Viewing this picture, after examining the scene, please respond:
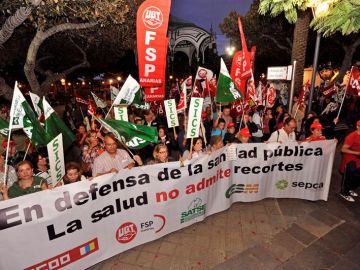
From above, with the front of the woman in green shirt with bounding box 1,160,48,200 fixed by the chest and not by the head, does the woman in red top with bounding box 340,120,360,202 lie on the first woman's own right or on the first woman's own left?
on the first woman's own left

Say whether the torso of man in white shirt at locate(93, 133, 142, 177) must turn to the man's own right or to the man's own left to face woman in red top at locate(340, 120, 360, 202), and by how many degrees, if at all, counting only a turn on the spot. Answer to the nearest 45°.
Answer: approximately 90° to the man's own left

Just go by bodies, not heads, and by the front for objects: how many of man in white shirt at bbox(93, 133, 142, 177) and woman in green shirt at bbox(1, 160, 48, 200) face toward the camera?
2

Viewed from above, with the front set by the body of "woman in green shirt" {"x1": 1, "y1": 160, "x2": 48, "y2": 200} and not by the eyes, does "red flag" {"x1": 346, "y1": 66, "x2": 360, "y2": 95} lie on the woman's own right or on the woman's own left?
on the woman's own left

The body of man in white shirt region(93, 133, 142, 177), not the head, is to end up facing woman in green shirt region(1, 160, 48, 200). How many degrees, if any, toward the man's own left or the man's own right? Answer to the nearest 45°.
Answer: approximately 45° to the man's own right

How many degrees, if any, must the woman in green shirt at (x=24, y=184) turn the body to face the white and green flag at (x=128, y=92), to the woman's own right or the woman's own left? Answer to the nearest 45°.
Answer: approximately 90° to the woman's own left

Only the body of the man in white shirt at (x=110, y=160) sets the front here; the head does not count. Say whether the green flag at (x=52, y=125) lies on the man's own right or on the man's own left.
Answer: on the man's own right
